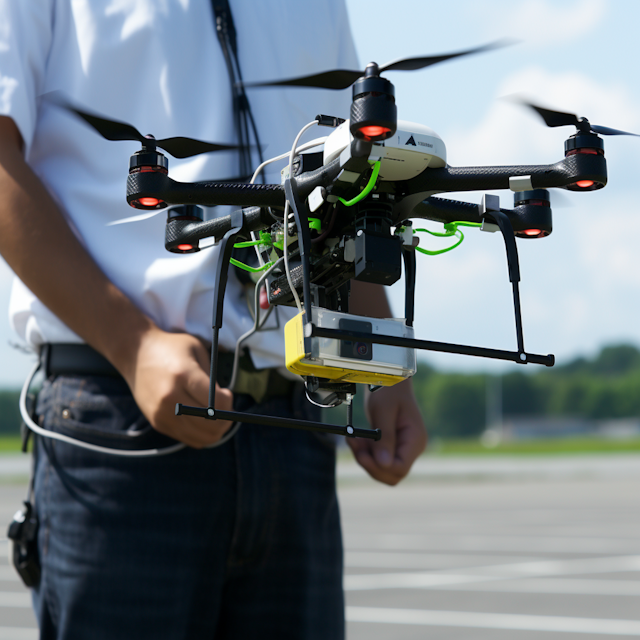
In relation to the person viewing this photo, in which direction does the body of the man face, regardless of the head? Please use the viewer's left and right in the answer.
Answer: facing the viewer and to the right of the viewer

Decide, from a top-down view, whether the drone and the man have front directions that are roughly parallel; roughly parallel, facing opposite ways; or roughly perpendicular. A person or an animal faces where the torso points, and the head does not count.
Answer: roughly parallel

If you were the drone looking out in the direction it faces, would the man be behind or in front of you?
behind
